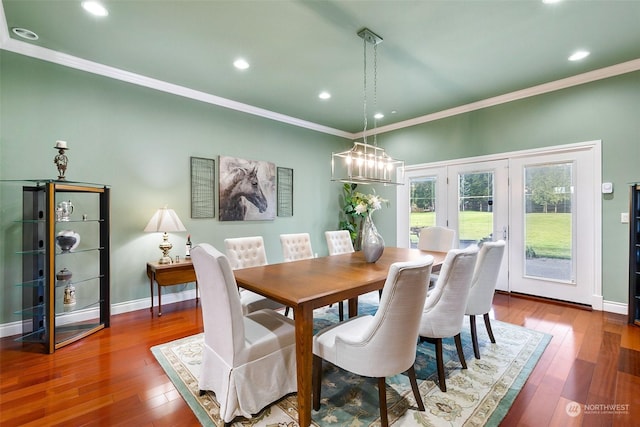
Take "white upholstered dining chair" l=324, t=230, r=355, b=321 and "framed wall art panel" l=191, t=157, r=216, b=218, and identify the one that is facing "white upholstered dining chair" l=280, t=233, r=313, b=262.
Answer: the framed wall art panel

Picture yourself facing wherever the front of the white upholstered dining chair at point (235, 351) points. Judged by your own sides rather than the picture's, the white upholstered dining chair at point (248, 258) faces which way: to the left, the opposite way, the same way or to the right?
to the right

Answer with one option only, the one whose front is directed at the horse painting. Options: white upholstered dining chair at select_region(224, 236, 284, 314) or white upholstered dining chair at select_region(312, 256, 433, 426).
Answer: white upholstered dining chair at select_region(312, 256, 433, 426)

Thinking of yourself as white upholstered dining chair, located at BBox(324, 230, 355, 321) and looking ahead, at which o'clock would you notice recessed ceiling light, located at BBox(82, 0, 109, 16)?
The recessed ceiling light is roughly at 3 o'clock from the white upholstered dining chair.

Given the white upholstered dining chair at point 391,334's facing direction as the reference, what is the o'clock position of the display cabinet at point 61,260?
The display cabinet is roughly at 11 o'clock from the white upholstered dining chair.

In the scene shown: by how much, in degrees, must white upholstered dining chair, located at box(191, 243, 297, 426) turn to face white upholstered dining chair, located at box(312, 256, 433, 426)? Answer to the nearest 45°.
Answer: approximately 90° to its right

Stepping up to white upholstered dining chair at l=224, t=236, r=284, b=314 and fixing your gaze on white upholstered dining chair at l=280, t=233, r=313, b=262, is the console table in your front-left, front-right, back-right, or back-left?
back-left

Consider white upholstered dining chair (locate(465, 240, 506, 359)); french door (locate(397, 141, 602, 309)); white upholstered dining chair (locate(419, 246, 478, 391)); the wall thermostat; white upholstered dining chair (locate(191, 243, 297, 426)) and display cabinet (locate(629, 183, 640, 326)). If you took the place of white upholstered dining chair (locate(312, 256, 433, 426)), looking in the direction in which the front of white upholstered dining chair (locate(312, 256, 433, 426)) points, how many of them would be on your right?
5

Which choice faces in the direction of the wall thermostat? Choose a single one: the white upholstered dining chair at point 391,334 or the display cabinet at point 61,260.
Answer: the display cabinet

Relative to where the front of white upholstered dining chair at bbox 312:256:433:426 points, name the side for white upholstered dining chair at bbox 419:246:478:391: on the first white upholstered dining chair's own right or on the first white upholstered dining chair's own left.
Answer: on the first white upholstered dining chair's own right
